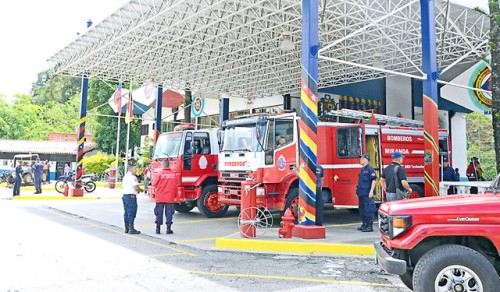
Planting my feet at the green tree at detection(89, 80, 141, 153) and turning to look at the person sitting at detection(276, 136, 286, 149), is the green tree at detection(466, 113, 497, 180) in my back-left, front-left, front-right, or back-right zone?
front-left

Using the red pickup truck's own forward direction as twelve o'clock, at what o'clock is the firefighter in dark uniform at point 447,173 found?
The firefighter in dark uniform is roughly at 3 o'clock from the red pickup truck.

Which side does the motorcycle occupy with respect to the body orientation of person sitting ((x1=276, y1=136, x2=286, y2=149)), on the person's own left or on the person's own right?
on the person's own right

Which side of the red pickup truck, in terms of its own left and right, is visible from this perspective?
left

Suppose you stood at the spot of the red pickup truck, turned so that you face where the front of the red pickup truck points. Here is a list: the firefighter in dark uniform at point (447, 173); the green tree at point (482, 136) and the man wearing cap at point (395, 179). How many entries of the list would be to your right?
3

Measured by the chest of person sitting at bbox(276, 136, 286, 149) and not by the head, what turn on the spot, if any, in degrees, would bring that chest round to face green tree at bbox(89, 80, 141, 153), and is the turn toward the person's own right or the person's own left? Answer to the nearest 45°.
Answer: approximately 90° to the person's own right

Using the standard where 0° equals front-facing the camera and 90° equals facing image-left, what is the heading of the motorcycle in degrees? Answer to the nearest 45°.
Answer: approximately 90°

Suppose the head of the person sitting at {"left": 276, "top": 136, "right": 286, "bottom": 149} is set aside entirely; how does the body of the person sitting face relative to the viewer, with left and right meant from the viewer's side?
facing the viewer and to the left of the viewer

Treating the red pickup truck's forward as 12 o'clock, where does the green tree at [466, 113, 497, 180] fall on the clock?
The green tree is roughly at 3 o'clock from the red pickup truck.

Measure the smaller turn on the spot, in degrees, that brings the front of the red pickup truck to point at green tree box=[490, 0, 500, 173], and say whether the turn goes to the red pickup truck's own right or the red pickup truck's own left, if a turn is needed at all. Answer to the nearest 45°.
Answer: approximately 90° to the red pickup truck's own right

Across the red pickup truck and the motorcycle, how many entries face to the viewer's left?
2

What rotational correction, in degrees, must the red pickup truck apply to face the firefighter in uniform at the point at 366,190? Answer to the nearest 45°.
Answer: approximately 90° to its right

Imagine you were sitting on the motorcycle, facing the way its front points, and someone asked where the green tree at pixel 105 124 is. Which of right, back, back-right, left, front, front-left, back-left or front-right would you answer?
right

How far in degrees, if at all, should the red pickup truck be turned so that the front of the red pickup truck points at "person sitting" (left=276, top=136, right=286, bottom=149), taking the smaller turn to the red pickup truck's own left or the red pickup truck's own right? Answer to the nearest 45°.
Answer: approximately 45° to the red pickup truck's own right
